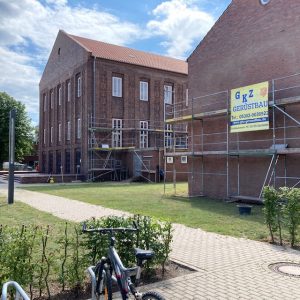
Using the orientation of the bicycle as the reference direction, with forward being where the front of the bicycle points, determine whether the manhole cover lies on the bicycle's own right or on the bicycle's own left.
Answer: on the bicycle's own right

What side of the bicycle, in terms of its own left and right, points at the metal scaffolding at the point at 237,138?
right

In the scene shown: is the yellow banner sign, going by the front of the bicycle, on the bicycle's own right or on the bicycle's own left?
on the bicycle's own right

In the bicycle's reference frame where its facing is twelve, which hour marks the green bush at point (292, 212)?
The green bush is roughly at 3 o'clock from the bicycle.

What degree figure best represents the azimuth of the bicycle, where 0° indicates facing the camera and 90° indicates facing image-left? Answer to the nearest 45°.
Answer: approximately 135°

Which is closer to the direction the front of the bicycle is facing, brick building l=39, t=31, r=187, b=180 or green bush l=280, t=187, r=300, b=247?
the brick building

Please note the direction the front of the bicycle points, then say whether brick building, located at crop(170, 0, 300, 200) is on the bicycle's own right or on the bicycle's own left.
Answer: on the bicycle's own right

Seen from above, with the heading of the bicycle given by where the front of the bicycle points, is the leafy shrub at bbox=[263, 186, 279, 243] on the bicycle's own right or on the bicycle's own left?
on the bicycle's own right

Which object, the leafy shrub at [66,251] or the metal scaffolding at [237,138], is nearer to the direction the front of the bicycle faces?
the leafy shrub
